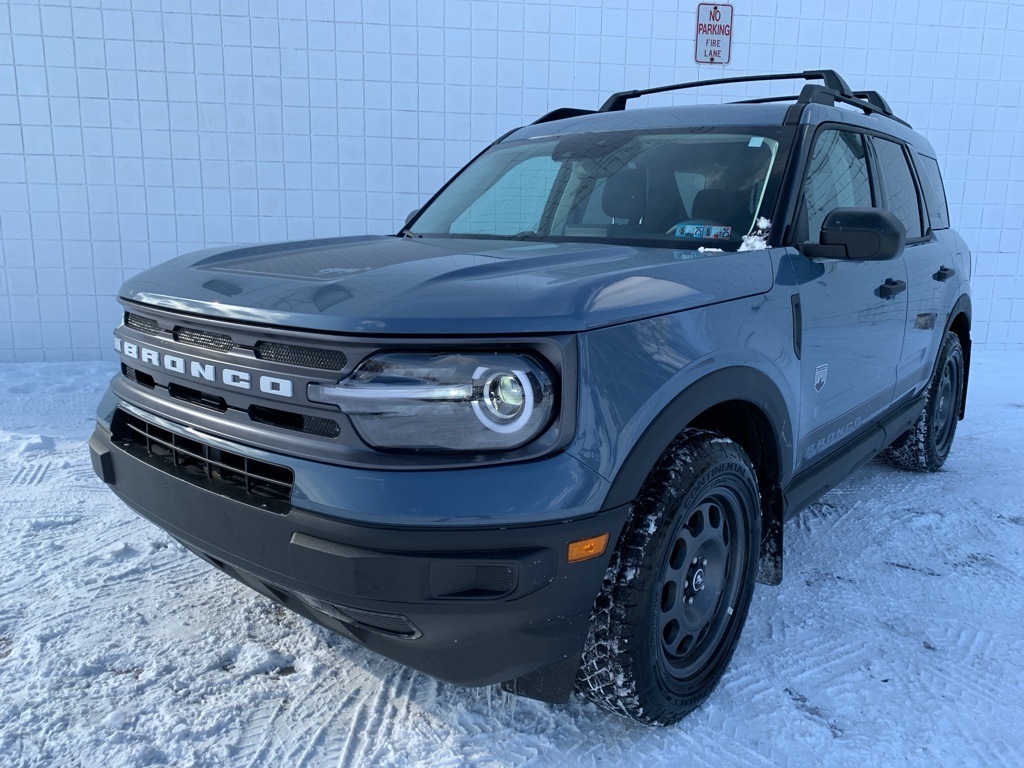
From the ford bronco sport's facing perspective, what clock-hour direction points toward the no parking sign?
The no parking sign is roughly at 5 o'clock from the ford bronco sport.

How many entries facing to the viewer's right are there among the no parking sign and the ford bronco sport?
0

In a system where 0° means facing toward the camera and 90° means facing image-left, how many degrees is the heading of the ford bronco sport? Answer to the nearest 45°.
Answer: approximately 45°

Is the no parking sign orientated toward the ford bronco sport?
yes
